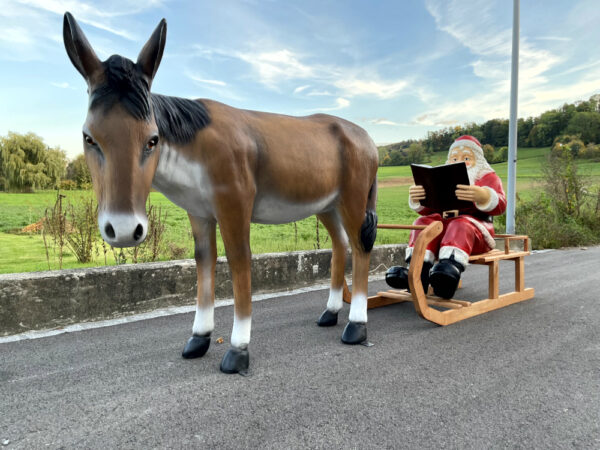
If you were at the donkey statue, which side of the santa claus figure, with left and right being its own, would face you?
front

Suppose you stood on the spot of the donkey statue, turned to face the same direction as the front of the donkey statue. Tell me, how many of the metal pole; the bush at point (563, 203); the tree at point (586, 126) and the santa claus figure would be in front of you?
0

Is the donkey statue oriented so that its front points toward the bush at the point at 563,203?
no

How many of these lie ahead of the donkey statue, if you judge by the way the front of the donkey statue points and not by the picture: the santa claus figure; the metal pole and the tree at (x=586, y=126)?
0

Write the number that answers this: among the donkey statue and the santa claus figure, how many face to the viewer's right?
0

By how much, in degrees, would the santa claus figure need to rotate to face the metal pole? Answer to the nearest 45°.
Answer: approximately 135° to its right

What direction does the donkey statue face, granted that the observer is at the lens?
facing the viewer and to the left of the viewer

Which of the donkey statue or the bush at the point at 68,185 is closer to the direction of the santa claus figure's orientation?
the donkey statue

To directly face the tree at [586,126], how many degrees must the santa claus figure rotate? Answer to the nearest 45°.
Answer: approximately 135° to its right

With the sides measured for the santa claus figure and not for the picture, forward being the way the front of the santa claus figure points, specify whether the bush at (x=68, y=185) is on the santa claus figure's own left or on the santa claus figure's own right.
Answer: on the santa claus figure's own right

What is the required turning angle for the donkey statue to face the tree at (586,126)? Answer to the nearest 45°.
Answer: approximately 180°

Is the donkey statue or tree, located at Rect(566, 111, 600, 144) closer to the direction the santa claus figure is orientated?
the donkey statue
